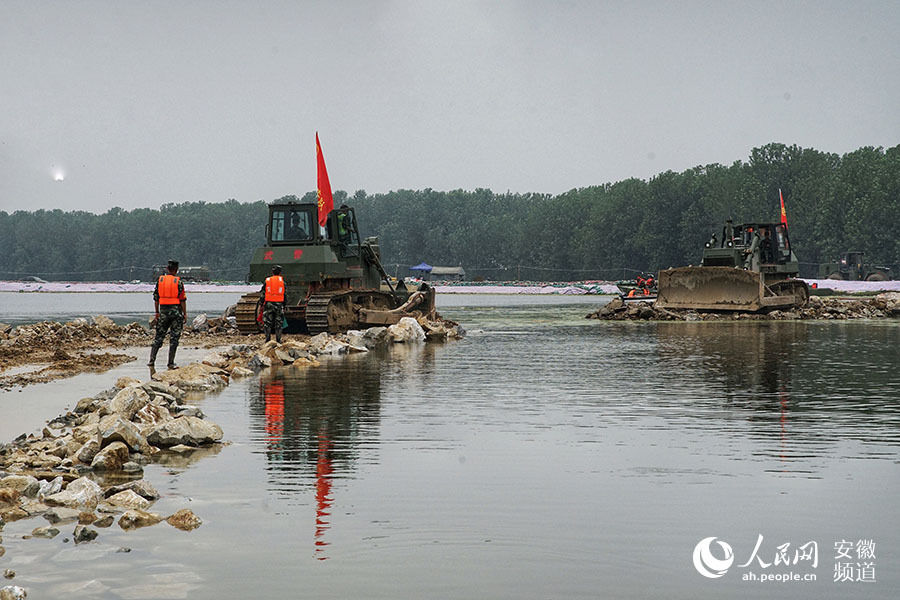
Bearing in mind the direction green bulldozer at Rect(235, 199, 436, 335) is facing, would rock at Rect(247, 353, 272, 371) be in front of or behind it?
behind

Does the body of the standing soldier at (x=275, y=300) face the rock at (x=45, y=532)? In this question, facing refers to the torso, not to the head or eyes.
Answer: no

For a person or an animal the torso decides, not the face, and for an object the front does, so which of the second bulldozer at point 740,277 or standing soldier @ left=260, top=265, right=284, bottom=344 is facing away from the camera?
the standing soldier

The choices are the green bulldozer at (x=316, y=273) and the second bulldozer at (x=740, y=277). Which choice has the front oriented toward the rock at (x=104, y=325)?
the second bulldozer

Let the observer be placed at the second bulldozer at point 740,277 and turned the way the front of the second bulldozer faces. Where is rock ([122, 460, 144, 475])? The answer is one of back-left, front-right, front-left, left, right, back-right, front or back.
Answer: front-left

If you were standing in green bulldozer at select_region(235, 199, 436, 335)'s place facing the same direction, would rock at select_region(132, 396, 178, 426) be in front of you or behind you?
behind

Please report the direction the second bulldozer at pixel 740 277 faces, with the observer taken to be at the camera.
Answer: facing the viewer and to the left of the viewer

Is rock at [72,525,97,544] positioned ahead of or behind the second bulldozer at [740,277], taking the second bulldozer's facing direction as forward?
ahead

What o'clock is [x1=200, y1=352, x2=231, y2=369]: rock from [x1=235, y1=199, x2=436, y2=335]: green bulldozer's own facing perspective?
The rock is roughly at 5 o'clock from the green bulldozer.

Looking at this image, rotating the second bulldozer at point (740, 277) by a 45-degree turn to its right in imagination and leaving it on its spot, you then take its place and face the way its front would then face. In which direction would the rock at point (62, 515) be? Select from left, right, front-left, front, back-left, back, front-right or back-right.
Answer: left

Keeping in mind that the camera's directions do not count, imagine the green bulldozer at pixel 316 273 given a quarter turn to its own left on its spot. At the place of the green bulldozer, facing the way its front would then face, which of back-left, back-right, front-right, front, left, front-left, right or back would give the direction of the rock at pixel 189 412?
back-left

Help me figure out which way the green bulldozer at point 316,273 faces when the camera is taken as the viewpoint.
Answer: facing away from the viewer and to the right of the viewer

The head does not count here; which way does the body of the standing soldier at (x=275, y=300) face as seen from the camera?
away from the camera

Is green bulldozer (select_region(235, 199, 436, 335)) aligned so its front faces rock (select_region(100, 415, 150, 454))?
no

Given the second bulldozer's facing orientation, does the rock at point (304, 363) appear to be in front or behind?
in front
